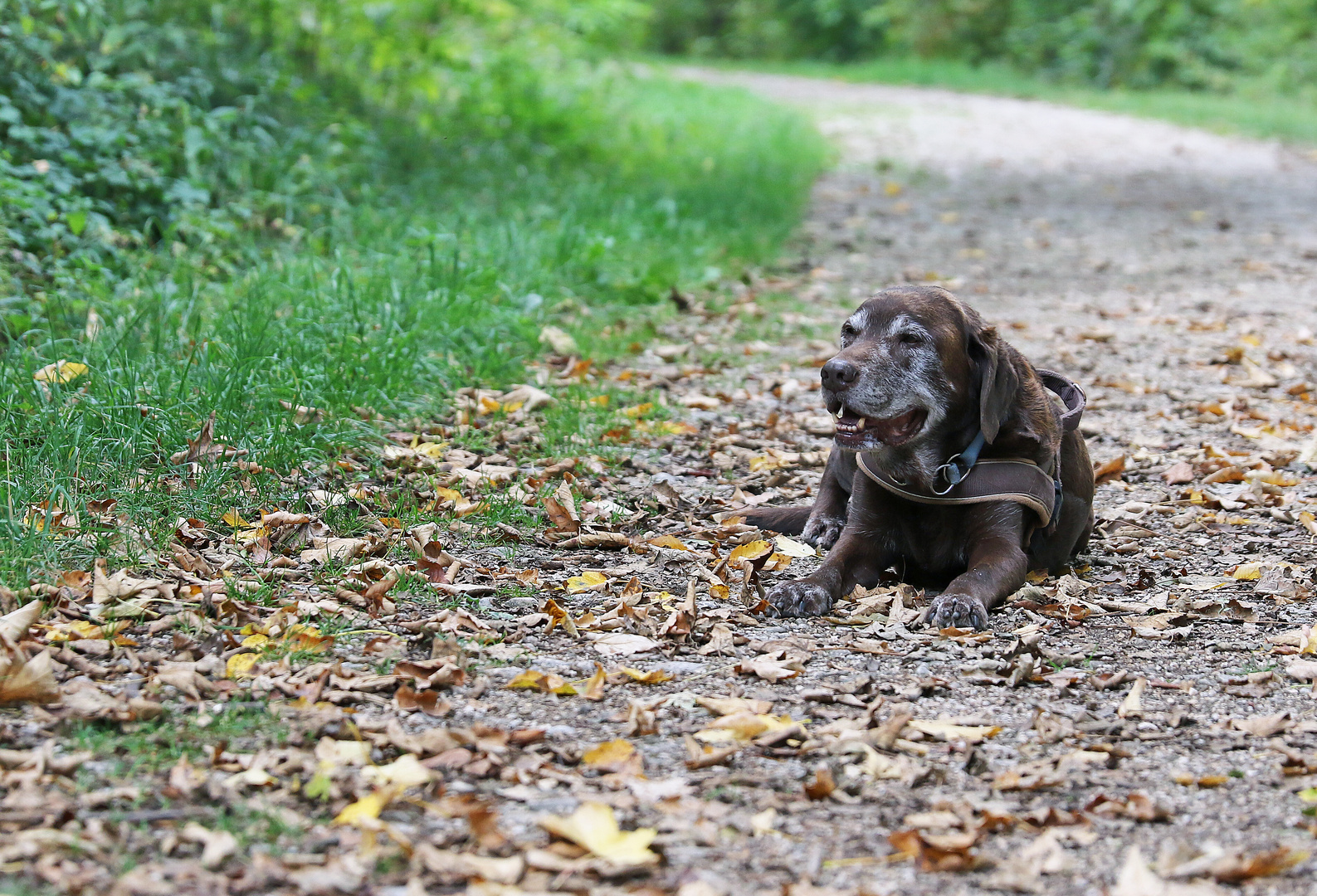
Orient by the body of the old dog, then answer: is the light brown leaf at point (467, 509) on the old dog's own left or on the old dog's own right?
on the old dog's own right

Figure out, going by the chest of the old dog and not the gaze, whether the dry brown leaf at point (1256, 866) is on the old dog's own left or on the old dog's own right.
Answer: on the old dog's own left

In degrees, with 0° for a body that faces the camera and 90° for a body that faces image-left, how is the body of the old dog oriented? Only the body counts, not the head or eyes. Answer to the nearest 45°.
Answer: approximately 45°

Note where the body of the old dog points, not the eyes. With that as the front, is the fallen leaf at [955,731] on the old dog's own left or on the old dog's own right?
on the old dog's own left

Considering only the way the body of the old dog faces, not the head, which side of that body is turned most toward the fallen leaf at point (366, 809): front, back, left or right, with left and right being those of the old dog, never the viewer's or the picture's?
front

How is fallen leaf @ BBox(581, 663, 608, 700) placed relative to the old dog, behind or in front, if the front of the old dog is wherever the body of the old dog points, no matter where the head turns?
in front

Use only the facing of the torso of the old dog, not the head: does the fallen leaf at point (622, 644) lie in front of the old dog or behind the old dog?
in front

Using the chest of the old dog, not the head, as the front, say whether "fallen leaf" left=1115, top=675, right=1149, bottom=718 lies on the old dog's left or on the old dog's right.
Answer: on the old dog's left

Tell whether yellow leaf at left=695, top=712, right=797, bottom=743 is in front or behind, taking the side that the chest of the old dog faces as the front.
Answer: in front
